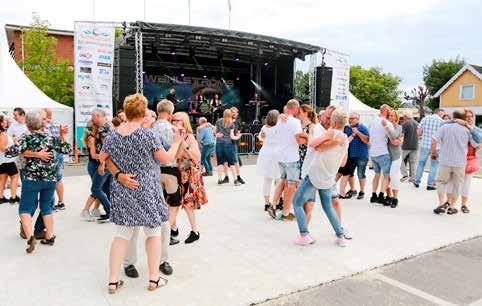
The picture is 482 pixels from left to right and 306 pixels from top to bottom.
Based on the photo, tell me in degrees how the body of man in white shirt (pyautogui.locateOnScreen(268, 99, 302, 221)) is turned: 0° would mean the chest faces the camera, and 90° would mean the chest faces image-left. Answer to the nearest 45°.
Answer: approximately 225°

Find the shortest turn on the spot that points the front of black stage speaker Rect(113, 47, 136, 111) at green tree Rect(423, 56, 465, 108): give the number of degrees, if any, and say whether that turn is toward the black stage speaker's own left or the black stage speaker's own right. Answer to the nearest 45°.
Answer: approximately 90° to the black stage speaker's own left

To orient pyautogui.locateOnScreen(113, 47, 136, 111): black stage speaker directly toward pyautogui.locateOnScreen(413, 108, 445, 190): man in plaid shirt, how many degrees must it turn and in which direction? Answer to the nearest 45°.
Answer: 0° — it already faces them

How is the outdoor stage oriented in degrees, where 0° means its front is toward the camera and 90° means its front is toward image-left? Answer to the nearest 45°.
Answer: approximately 315°

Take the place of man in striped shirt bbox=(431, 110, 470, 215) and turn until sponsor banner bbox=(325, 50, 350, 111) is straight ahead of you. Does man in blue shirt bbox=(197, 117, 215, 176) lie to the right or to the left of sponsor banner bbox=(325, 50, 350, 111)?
left

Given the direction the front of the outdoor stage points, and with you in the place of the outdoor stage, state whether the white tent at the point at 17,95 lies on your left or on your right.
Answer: on your right
